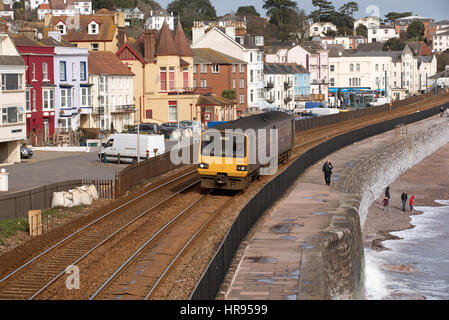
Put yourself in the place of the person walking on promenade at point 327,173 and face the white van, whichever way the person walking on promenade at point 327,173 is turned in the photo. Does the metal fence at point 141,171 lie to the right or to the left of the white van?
left

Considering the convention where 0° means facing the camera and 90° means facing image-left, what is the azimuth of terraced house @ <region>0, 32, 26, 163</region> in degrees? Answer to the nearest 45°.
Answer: approximately 315°

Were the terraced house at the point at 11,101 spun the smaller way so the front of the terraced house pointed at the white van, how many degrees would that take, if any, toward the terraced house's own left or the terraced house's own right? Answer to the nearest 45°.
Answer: approximately 45° to the terraced house's own left
